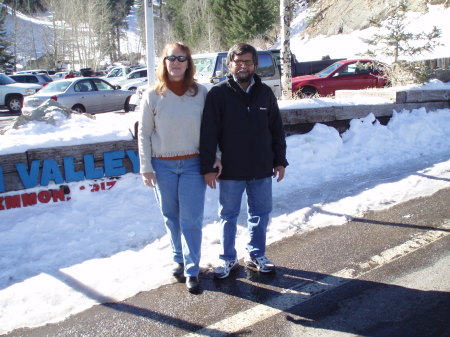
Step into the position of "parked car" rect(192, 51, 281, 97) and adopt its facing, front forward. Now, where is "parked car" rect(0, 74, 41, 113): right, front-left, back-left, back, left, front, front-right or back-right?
right

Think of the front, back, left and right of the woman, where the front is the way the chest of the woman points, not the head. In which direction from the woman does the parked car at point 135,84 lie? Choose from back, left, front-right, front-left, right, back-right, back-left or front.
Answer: back

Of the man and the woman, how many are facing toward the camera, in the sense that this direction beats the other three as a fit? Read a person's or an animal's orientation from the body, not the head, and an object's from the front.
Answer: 2

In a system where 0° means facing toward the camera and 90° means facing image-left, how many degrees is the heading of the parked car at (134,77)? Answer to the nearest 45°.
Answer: approximately 45°

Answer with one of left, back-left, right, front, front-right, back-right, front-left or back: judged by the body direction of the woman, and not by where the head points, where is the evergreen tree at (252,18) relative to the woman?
back

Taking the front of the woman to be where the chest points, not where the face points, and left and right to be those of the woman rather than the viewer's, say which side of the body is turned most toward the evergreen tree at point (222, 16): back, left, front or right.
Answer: back

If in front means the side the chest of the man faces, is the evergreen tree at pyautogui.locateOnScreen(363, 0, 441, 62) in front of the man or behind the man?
behind
